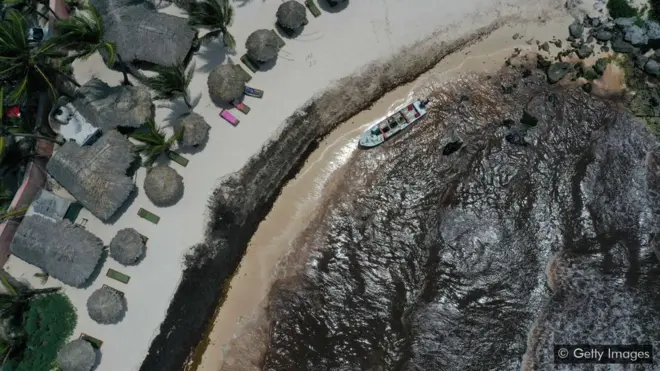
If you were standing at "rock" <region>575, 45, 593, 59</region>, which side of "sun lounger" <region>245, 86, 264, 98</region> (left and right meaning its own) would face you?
front

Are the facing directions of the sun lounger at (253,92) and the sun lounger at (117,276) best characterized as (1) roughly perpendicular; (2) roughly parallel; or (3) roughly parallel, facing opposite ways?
roughly parallel

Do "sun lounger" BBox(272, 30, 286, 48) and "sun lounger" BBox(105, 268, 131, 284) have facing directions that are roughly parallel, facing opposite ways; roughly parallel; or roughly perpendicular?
roughly parallel

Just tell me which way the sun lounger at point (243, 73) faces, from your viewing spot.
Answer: facing the viewer and to the right of the viewer

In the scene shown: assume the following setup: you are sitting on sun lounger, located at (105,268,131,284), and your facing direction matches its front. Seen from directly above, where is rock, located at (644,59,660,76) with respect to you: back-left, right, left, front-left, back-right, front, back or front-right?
front

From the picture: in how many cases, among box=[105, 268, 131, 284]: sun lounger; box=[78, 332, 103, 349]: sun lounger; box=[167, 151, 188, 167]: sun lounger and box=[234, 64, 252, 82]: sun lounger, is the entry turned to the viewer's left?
0

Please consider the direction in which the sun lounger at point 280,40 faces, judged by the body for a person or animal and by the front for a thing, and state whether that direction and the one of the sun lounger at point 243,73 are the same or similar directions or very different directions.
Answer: same or similar directions

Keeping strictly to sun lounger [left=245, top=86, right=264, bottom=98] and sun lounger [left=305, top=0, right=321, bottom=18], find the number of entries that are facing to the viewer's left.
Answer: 0

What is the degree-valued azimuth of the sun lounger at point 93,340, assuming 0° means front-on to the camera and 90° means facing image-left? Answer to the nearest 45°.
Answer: approximately 315°

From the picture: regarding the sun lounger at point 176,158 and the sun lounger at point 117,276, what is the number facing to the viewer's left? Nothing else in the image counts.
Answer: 0

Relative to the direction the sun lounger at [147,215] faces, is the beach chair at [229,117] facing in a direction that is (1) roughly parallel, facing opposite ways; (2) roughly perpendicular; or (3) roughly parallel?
roughly parallel
